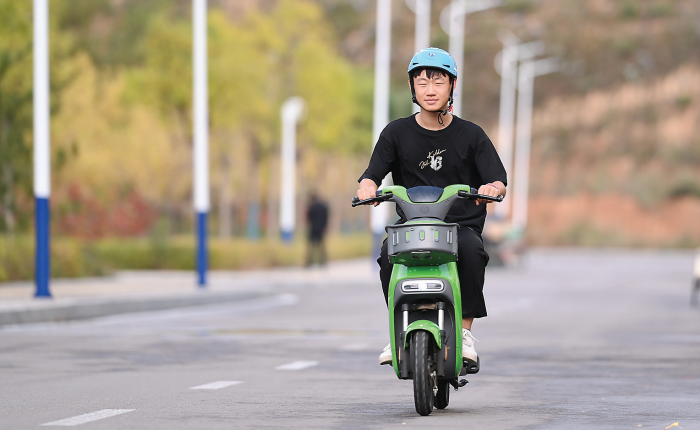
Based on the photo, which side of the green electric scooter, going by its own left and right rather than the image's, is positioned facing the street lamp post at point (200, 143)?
back

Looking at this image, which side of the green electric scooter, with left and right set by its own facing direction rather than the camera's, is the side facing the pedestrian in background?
back

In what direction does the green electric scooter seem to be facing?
toward the camera

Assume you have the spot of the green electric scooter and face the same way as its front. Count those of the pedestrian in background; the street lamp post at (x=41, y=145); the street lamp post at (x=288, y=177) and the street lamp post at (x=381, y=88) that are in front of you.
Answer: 0

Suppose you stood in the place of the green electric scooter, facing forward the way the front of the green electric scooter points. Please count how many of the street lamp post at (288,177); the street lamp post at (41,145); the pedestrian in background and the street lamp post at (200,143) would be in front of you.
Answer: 0

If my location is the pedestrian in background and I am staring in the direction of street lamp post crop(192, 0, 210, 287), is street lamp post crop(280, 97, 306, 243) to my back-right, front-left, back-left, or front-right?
back-right

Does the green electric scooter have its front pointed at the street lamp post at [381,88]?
no

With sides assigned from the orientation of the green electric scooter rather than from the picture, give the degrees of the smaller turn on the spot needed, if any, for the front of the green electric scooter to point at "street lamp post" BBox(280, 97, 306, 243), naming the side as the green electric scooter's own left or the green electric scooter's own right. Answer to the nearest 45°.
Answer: approximately 180°

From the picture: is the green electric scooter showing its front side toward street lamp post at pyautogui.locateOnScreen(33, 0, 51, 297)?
no
